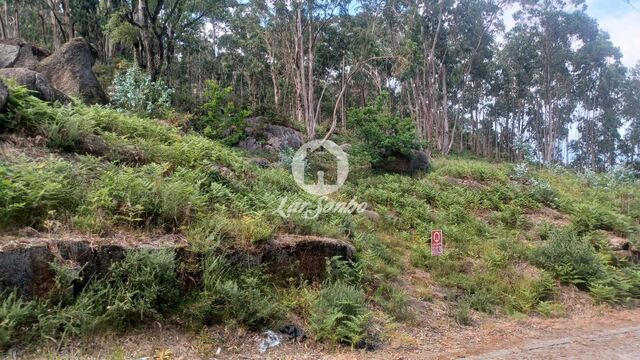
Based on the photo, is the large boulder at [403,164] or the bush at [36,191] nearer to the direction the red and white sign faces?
the bush

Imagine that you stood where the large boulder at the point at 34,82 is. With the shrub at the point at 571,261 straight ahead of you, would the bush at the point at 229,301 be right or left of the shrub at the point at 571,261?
right

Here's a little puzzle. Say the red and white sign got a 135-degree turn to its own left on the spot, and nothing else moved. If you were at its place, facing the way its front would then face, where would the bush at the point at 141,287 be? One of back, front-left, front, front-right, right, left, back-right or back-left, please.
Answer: back

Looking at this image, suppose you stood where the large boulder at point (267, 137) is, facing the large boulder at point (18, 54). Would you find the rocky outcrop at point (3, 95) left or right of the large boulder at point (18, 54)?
left

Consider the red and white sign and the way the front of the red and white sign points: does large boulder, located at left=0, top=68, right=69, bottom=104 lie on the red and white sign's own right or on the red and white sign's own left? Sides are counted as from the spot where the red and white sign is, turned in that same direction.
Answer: on the red and white sign's own right

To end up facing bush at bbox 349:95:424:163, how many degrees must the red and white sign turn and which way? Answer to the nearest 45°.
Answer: approximately 180°

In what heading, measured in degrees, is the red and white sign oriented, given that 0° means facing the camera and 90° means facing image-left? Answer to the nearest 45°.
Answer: approximately 0°

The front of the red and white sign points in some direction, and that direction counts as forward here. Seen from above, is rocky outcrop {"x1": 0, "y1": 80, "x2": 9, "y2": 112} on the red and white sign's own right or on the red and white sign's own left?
on the red and white sign's own right

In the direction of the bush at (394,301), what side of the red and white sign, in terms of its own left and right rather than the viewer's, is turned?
front

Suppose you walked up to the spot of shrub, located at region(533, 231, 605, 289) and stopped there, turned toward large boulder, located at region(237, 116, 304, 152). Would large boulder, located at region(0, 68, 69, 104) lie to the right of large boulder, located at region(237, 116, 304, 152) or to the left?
left

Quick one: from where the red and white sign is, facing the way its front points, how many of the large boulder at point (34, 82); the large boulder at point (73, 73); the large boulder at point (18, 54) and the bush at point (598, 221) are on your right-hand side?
3

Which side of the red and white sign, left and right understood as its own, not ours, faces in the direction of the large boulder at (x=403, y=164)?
back

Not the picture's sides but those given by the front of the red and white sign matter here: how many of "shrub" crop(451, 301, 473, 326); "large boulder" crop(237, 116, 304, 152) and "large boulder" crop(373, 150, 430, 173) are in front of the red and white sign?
1

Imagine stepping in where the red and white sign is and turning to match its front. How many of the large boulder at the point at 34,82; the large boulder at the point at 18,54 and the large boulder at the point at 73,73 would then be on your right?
3

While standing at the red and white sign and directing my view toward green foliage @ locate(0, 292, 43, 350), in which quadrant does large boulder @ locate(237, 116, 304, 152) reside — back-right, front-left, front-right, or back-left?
back-right

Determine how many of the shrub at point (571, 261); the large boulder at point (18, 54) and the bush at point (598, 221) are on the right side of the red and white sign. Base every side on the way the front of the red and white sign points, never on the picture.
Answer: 1
